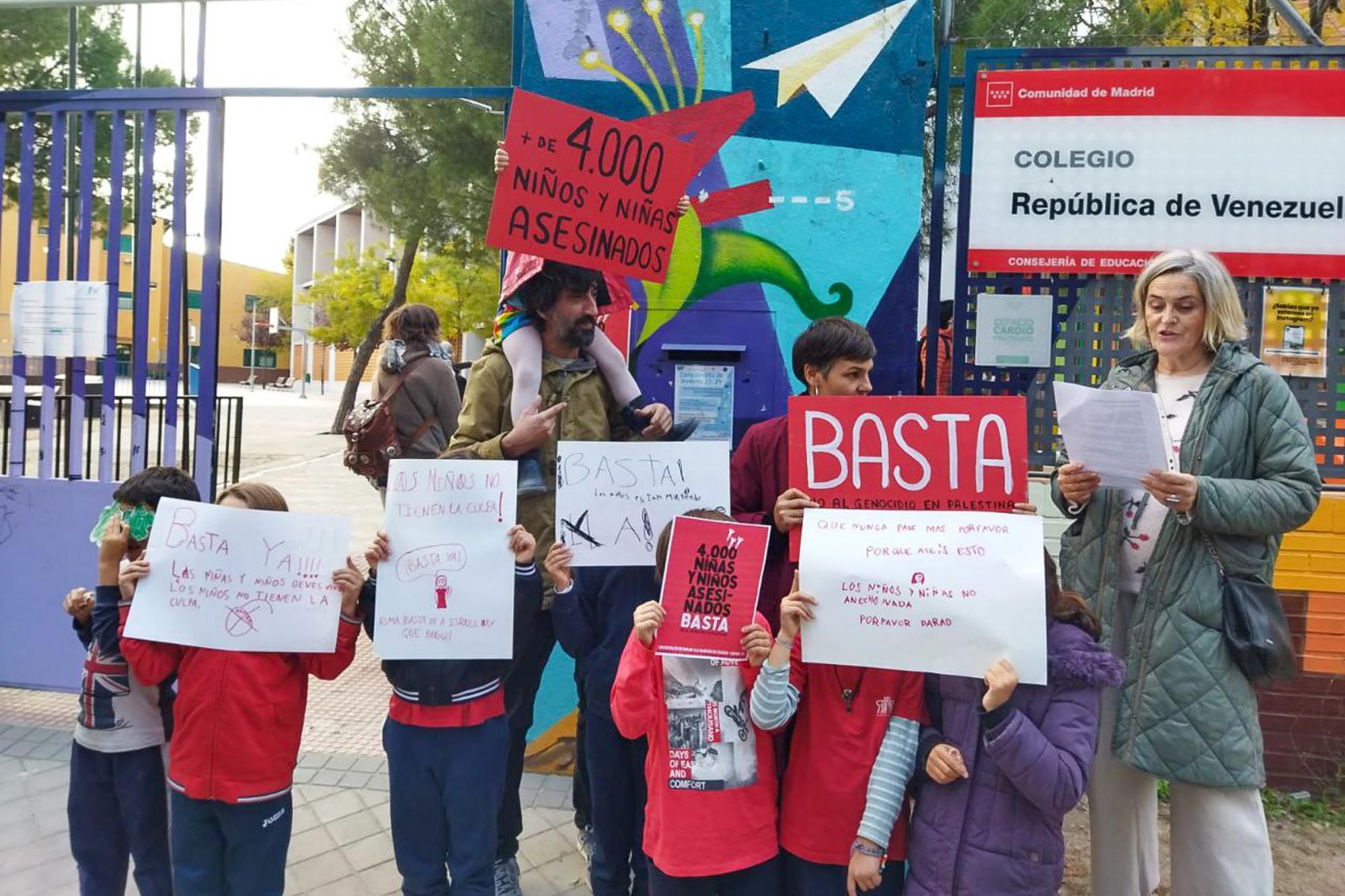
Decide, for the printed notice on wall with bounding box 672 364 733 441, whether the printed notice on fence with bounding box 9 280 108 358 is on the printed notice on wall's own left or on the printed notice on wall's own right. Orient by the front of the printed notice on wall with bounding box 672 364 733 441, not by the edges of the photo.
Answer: on the printed notice on wall's own right

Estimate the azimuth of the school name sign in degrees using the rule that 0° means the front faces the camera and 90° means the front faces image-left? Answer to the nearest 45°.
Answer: approximately 0°

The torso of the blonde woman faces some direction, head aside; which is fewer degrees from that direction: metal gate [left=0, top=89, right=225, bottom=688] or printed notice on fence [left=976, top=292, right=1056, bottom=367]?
the metal gate

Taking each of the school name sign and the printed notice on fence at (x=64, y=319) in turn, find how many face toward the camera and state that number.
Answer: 2

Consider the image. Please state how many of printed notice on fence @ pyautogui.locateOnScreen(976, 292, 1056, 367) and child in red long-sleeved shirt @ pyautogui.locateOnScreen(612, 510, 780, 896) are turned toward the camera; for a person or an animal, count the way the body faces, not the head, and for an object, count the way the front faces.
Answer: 2

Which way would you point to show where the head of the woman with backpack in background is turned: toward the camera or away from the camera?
away from the camera

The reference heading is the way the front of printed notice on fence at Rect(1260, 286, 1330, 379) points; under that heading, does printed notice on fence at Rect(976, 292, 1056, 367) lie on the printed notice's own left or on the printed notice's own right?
on the printed notice's own right

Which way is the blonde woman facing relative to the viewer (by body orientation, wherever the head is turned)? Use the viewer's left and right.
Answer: facing the viewer and to the left of the viewer

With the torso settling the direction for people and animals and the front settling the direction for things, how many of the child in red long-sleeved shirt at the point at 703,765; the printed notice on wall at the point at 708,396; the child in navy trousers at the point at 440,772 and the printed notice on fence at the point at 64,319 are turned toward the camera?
4

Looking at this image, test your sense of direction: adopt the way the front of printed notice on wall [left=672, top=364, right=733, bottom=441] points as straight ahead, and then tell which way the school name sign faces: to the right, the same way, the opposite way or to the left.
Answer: the same way

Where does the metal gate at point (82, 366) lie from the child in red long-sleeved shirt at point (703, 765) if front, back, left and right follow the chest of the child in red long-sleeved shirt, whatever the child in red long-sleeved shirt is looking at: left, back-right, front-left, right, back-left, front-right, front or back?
back-right

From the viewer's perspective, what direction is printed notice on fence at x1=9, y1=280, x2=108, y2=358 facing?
toward the camera

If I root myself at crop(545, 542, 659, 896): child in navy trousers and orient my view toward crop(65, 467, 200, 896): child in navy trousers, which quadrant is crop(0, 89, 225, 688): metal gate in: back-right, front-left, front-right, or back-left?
front-right

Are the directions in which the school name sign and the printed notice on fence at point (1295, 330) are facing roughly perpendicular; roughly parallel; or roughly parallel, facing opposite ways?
roughly parallel
